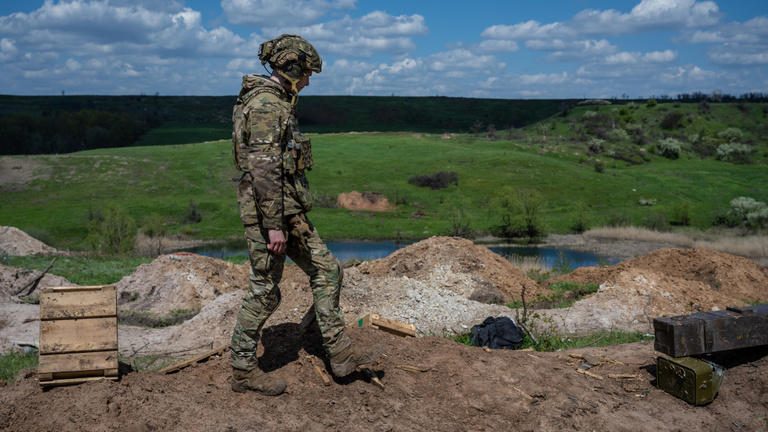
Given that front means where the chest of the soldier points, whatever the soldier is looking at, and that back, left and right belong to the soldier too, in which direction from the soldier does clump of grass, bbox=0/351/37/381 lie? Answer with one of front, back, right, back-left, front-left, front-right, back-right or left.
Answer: back-left

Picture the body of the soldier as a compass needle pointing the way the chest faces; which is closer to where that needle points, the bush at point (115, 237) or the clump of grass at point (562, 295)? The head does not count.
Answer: the clump of grass

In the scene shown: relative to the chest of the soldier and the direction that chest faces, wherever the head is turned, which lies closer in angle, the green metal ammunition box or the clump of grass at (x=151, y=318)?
the green metal ammunition box

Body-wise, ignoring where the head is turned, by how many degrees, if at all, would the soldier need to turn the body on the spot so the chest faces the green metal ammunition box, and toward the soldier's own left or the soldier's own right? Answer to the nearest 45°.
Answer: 0° — they already face it

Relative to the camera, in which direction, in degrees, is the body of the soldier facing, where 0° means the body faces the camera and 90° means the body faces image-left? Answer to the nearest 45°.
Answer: approximately 270°

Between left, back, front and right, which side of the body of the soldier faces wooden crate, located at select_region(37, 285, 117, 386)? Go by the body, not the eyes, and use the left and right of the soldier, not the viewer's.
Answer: back

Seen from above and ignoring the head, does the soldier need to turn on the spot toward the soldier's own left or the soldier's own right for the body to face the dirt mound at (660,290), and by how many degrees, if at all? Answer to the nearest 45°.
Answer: approximately 45° to the soldier's own left
